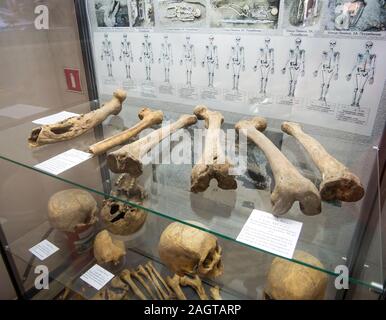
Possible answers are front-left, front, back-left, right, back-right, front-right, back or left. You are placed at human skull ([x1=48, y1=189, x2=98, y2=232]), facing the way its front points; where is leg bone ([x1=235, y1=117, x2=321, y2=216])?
front-right

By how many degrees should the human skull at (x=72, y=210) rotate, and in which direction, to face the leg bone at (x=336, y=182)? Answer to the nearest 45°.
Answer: approximately 45° to its right
